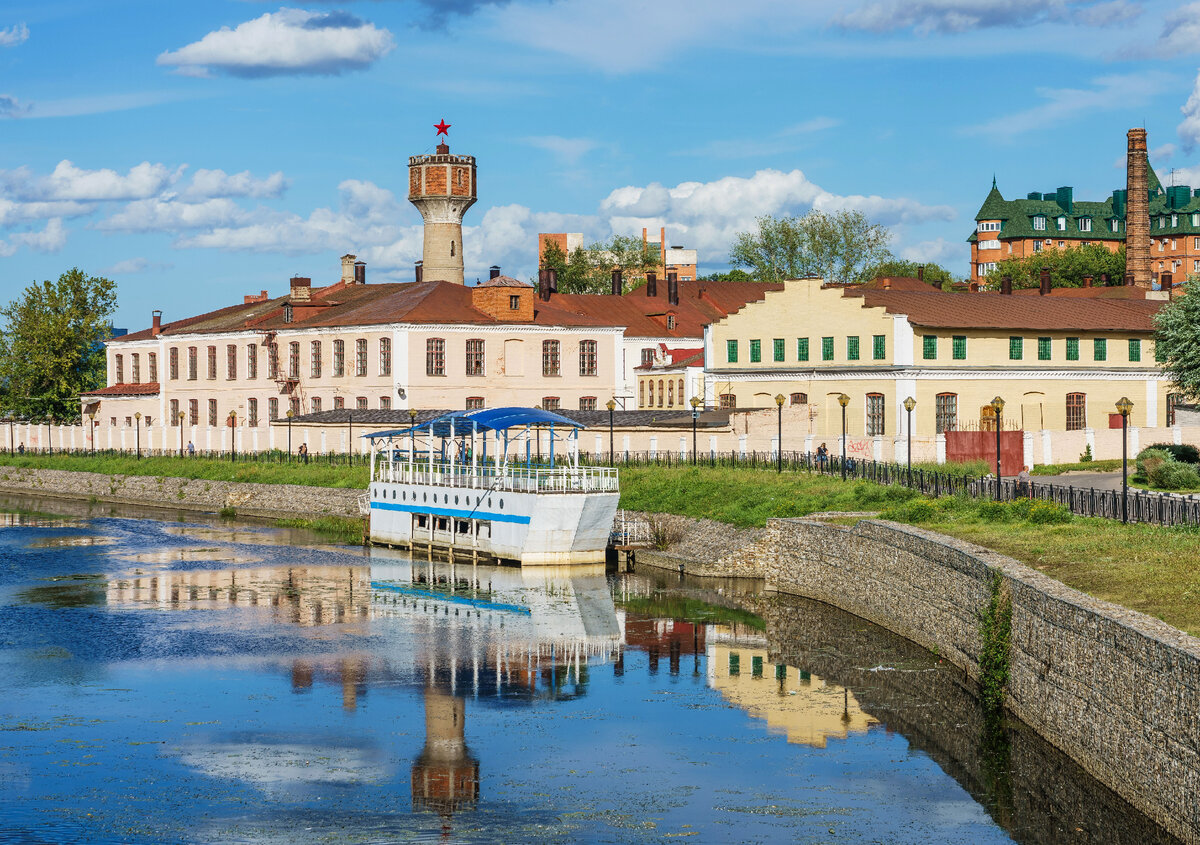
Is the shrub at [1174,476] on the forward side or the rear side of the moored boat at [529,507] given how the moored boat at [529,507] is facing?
on the forward side

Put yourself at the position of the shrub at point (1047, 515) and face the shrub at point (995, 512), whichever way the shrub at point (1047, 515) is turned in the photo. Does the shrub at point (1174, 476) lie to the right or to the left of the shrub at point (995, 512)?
right

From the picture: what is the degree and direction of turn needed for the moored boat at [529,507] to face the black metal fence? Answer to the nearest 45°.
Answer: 0° — it already faces it

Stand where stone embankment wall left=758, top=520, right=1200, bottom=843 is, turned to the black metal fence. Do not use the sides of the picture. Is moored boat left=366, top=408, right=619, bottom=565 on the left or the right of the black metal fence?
left

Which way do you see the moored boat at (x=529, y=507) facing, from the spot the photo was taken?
facing the viewer and to the right of the viewer

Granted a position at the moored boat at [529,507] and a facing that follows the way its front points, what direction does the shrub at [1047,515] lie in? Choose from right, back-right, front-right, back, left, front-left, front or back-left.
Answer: front

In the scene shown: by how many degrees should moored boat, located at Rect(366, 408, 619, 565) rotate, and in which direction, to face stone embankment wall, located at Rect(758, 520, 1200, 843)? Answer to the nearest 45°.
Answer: approximately 45° to its right

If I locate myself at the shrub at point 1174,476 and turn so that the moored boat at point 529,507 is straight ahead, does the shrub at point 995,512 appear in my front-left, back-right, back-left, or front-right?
front-left

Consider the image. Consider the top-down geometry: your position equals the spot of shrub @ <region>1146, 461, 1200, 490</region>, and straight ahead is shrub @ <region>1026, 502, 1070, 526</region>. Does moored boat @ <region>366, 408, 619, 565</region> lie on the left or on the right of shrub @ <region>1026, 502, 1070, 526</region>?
right

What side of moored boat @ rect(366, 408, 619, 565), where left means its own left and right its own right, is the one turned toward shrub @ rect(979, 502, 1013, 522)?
front
